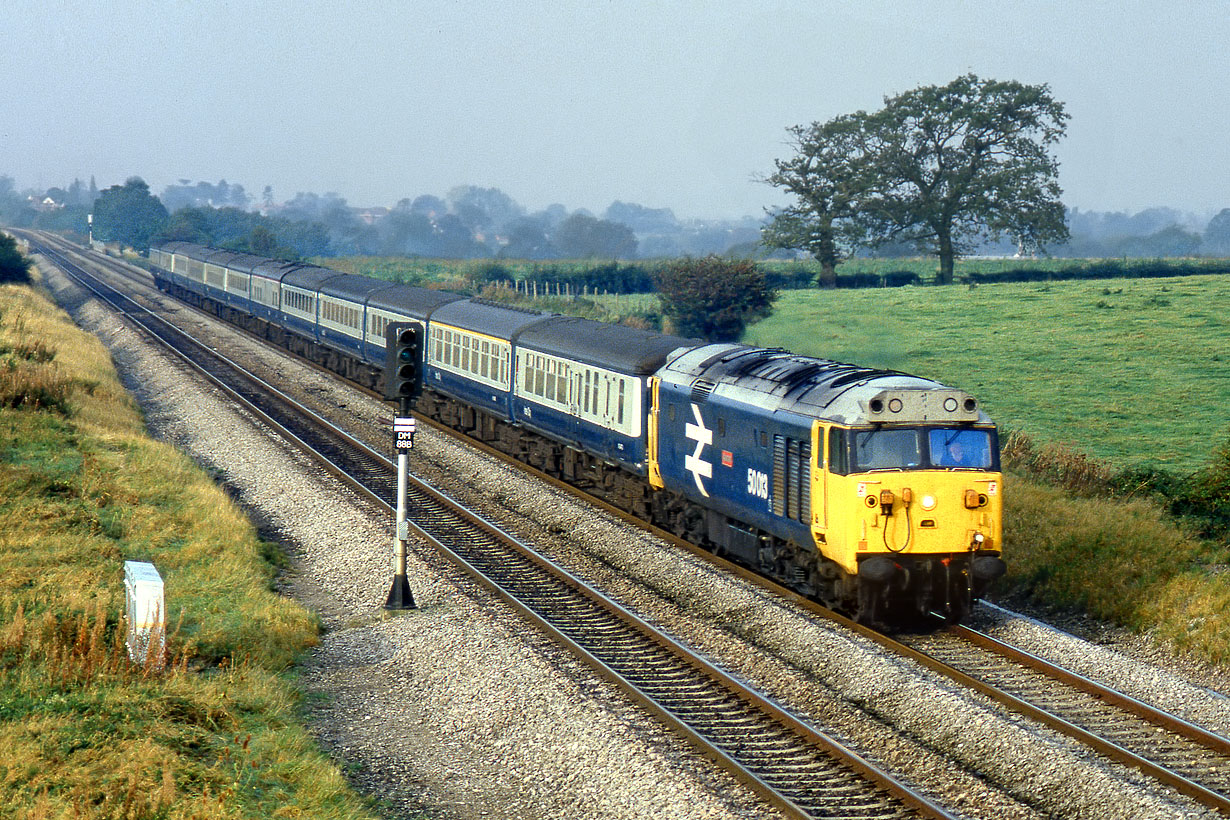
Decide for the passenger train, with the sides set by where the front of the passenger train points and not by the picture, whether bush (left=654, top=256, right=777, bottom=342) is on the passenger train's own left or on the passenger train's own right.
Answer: on the passenger train's own left

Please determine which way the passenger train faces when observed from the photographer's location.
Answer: facing the viewer and to the right of the viewer

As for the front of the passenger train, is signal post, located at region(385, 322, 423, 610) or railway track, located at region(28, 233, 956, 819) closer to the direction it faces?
the railway track
